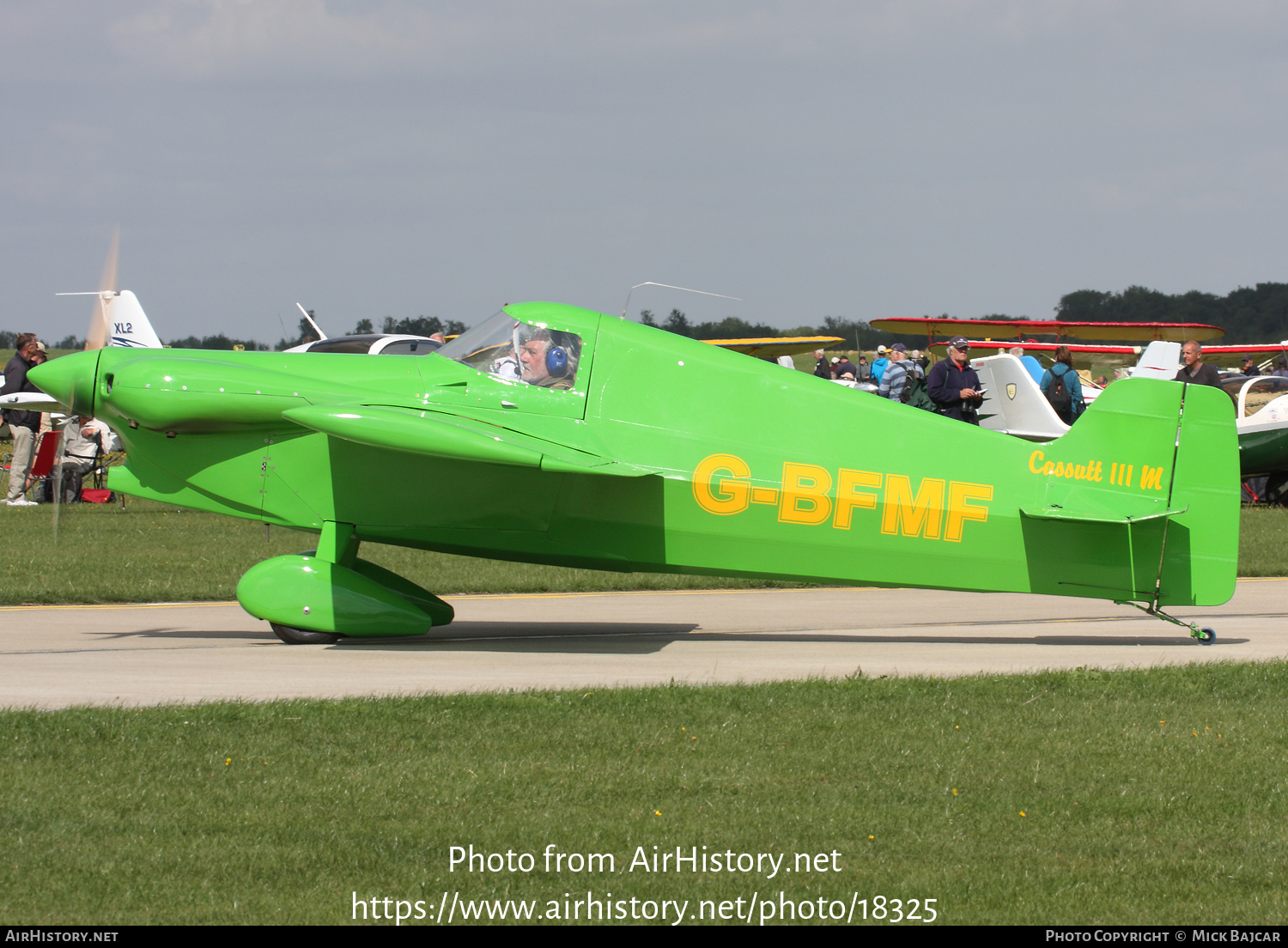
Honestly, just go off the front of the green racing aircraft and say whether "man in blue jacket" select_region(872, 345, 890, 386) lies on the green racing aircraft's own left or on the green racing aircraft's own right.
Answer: on the green racing aircraft's own right

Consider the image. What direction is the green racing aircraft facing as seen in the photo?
to the viewer's left

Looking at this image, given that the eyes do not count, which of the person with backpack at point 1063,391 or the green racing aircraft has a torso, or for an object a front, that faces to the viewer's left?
the green racing aircraft

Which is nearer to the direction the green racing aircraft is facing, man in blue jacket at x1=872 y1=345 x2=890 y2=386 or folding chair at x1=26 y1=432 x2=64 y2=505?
the folding chair

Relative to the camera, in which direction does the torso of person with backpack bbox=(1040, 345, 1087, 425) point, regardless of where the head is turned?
away from the camera

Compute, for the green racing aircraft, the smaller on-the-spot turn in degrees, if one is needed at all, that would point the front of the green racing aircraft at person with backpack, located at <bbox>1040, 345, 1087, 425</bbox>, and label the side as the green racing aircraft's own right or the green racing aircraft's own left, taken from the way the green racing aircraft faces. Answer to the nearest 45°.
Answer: approximately 135° to the green racing aircraft's own right

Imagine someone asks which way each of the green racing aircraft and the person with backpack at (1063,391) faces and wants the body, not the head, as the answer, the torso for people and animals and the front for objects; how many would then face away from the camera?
1

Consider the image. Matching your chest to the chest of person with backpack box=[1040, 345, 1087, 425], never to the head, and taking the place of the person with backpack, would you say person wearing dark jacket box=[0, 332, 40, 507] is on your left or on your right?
on your left

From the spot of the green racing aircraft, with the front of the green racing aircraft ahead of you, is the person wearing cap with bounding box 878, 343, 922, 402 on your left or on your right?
on your right

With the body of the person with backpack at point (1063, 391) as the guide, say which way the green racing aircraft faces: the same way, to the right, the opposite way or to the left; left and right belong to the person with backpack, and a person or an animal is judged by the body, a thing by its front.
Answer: to the left

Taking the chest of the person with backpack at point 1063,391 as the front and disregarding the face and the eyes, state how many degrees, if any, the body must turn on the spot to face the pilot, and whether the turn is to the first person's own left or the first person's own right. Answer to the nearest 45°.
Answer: approximately 180°
